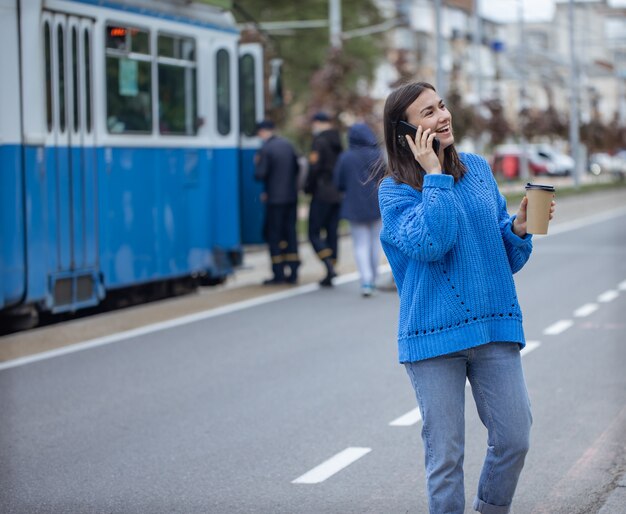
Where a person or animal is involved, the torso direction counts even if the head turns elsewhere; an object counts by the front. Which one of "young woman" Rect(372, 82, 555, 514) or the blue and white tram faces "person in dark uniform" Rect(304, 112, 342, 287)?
the blue and white tram

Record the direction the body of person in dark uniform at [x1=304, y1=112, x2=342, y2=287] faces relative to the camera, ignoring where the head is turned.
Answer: to the viewer's left

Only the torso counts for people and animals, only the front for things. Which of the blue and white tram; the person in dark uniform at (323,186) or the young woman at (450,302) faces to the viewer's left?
the person in dark uniform

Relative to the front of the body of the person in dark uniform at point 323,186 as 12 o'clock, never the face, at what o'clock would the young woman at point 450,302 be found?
The young woman is roughly at 6 o'clock from the person in dark uniform.

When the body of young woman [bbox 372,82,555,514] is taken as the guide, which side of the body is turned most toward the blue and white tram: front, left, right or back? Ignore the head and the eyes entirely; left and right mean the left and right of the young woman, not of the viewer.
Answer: back

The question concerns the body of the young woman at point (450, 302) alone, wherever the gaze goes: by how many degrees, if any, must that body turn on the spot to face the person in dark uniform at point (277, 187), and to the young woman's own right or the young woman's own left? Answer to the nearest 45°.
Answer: approximately 135° to the young woman's own left

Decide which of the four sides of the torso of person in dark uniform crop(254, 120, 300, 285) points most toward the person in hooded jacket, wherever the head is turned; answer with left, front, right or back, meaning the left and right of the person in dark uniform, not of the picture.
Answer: back

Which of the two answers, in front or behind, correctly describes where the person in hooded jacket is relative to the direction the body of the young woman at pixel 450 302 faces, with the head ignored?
behind

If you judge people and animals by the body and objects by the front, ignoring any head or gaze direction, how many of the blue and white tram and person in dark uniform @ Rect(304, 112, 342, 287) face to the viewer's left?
1

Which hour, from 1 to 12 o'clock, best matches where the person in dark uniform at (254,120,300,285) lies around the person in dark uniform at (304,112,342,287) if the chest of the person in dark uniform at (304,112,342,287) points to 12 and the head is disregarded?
the person in dark uniform at (254,120,300,285) is roughly at 12 o'clock from the person in dark uniform at (304,112,342,287).

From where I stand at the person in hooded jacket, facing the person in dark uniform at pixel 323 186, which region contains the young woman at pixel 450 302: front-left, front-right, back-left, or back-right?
back-left
